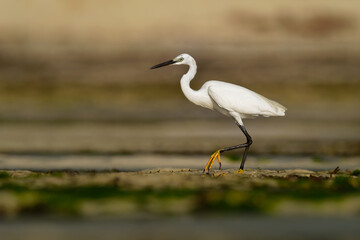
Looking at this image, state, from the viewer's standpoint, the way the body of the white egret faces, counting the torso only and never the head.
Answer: to the viewer's left
